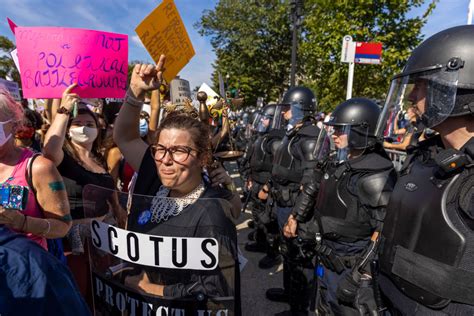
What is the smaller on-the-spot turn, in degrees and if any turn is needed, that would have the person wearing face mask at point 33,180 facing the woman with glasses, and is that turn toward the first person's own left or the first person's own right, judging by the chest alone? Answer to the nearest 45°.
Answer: approximately 90° to the first person's own left

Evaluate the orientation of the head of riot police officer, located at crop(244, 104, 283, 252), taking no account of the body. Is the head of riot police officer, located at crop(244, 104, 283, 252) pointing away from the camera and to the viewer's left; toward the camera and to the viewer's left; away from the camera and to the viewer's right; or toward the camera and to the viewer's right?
toward the camera and to the viewer's left

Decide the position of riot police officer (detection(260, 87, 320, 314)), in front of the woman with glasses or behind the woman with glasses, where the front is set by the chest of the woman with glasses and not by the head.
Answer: behind

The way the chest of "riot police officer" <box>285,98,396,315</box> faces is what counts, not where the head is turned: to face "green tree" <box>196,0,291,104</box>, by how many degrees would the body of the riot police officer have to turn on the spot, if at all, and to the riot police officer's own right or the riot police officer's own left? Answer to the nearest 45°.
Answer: approximately 135° to the riot police officer's own right

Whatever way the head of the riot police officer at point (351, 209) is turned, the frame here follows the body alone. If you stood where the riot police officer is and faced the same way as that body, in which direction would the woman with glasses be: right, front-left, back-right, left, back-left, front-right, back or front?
front

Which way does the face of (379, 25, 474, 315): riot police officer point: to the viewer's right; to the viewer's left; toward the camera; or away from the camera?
to the viewer's left

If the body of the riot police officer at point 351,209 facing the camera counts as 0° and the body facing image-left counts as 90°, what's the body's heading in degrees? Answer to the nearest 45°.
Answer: approximately 45°

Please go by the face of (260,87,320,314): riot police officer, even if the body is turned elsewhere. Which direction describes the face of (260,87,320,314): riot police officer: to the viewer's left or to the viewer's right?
to the viewer's left

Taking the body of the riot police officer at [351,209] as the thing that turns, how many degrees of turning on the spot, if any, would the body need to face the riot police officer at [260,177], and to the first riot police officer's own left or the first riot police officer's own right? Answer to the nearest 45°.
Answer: approximately 90° to the first riot police officer's own right

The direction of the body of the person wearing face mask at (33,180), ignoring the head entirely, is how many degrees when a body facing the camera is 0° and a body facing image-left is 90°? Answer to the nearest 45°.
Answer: approximately 45°

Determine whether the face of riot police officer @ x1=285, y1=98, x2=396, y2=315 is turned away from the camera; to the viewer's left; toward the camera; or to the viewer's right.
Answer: to the viewer's left

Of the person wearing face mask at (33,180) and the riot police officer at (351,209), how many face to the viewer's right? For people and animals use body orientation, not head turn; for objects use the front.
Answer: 0

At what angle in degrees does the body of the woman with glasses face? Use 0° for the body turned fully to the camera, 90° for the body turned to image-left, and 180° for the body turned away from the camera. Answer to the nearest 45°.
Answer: approximately 45°
